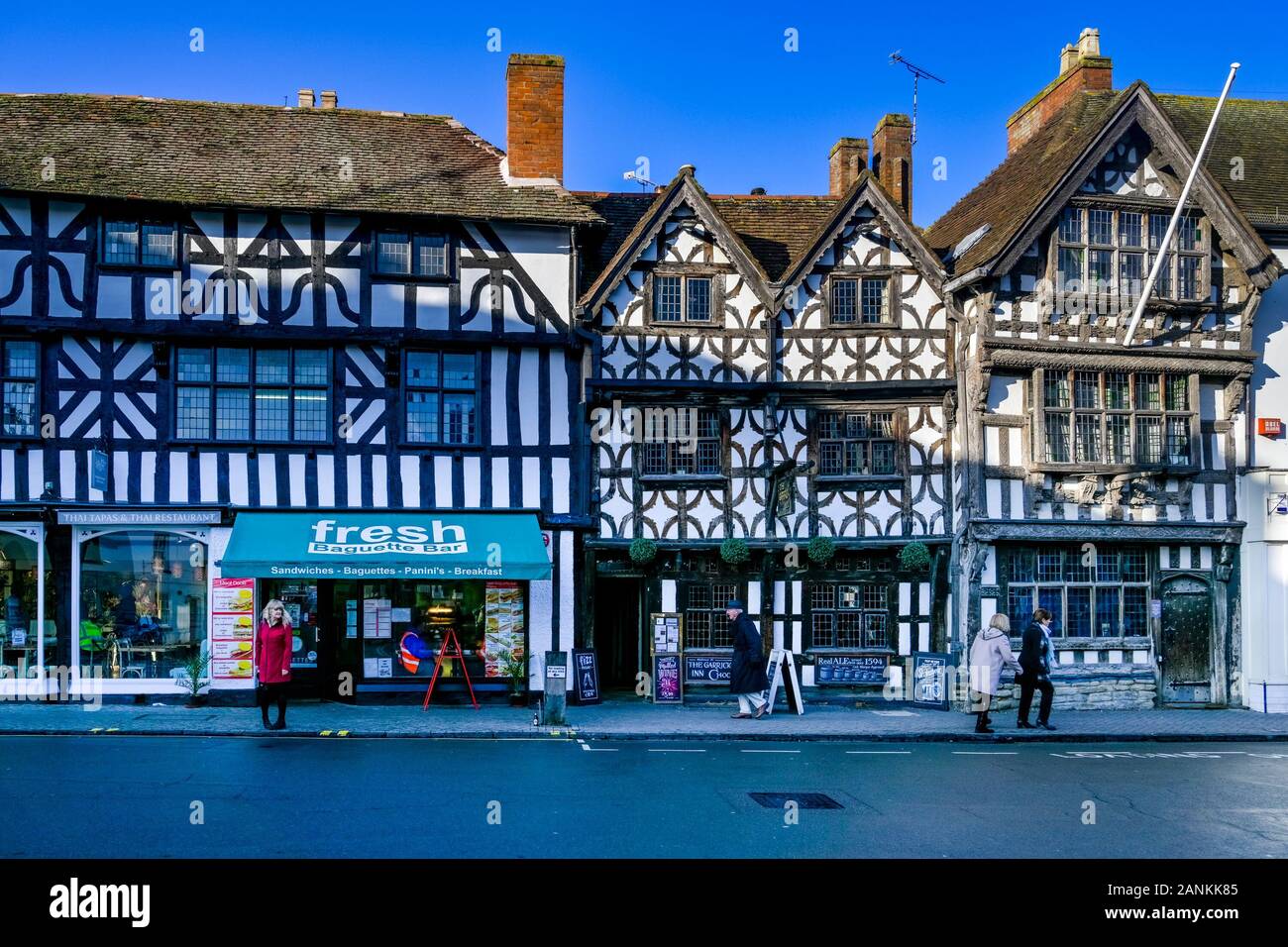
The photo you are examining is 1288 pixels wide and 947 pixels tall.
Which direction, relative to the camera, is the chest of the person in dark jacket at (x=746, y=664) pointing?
to the viewer's left

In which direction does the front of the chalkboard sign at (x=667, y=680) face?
toward the camera

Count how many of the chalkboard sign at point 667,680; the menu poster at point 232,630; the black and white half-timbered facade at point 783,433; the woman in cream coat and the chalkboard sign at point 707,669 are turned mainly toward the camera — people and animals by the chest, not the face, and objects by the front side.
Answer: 4

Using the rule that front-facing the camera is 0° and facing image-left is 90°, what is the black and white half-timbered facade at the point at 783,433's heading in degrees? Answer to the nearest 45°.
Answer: approximately 0°

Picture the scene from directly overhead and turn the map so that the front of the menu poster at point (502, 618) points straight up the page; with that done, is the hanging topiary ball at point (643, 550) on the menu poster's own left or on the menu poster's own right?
on the menu poster's own left

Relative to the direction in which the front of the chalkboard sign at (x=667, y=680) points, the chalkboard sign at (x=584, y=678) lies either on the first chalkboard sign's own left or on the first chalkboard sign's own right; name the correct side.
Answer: on the first chalkboard sign's own right

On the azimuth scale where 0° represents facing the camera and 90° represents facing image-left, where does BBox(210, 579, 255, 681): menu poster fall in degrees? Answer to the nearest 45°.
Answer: approximately 0°

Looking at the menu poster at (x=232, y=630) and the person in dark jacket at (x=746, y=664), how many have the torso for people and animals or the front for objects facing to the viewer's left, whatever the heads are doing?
1

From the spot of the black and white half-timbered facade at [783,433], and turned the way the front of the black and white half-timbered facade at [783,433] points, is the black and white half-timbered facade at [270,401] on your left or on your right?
on your right

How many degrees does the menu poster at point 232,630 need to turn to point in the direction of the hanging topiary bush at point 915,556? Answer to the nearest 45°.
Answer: approximately 90° to its left

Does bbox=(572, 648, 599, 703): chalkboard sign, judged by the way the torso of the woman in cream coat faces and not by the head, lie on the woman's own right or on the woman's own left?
on the woman's own left

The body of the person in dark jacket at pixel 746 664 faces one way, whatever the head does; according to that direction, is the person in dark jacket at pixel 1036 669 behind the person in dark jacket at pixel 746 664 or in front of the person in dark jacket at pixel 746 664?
behind

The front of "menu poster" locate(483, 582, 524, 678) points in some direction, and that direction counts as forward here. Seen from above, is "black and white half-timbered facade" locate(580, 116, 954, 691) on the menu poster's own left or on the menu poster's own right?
on the menu poster's own left

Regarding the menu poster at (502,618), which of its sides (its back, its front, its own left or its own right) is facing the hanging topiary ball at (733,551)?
left
